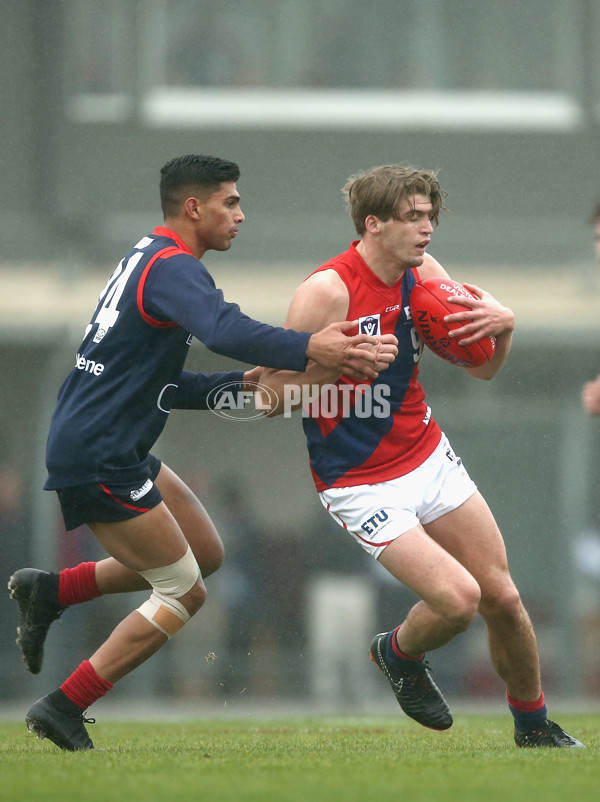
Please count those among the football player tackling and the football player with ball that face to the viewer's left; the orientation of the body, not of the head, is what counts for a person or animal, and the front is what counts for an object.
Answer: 0

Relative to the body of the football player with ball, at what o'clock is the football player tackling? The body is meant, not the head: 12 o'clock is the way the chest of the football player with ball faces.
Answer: The football player tackling is roughly at 4 o'clock from the football player with ball.

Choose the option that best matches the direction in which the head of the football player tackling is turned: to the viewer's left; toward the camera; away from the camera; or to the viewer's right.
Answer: to the viewer's right

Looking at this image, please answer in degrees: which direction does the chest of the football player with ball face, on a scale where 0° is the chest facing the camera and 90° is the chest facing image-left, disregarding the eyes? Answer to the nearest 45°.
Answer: approximately 315°

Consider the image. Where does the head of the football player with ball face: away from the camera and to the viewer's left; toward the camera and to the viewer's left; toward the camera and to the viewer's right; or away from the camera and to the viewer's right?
toward the camera and to the viewer's right

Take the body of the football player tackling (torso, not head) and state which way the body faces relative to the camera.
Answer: to the viewer's right

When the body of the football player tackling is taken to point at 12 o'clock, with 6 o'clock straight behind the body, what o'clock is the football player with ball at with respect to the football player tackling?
The football player with ball is roughly at 12 o'clock from the football player tackling.
